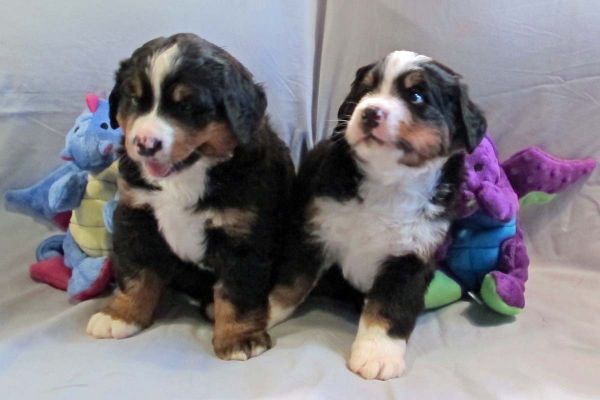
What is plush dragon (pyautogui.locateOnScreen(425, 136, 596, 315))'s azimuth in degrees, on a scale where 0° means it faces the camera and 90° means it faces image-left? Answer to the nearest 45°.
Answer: approximately 45°

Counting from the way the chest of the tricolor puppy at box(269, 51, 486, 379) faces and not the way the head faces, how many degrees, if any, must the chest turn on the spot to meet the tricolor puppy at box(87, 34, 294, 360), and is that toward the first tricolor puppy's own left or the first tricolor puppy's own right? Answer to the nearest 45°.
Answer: approximately 90° to the first tricolor puppy's own right

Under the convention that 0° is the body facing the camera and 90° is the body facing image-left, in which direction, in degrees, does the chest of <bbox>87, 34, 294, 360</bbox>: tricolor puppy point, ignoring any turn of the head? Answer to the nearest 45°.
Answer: approximately 45°

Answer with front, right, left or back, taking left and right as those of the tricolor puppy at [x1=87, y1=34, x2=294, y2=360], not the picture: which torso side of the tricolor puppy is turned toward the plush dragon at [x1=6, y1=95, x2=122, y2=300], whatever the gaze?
right

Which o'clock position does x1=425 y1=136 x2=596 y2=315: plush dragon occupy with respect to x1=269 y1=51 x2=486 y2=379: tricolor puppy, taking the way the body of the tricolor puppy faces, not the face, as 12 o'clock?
The plush dragon is roughly at 8 o'clock from the tricolor puppy.
